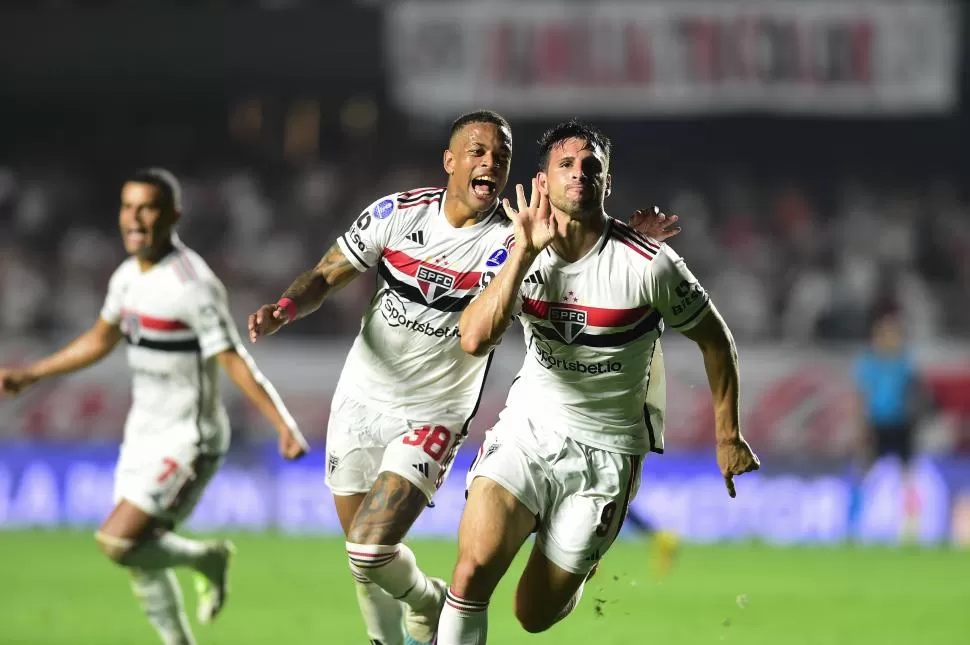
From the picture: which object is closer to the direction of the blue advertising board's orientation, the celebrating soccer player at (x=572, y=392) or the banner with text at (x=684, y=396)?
the celebrating soccer player

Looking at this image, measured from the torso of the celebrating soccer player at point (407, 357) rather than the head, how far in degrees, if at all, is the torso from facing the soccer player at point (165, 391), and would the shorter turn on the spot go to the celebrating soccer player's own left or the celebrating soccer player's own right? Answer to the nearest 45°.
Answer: approximately 135° to the celebrating soccer player's own right

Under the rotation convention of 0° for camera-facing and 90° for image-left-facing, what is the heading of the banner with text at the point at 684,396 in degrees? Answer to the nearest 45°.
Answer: approximately 0°

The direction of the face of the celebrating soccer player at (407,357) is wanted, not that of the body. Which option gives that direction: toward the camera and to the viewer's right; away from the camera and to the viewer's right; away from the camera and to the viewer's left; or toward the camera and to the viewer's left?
toward the camera and to the viewer's right

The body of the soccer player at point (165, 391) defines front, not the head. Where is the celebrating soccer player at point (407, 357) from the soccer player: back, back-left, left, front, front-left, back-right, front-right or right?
left

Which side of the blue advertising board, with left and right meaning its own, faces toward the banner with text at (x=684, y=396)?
back

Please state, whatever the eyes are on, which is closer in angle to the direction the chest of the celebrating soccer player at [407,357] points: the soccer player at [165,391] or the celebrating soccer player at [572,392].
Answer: the celebrating soccer player

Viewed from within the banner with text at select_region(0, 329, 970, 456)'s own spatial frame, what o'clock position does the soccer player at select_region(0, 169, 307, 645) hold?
The soccer player is roughly at 1 o'clock from the banner with text.

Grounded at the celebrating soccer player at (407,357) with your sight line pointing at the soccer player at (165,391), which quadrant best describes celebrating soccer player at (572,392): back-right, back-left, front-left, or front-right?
back-right

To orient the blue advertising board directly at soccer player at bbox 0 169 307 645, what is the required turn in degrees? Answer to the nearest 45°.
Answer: approximately 45° to its right

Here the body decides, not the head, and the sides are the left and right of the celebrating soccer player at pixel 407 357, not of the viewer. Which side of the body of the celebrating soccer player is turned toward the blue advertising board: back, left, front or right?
back
